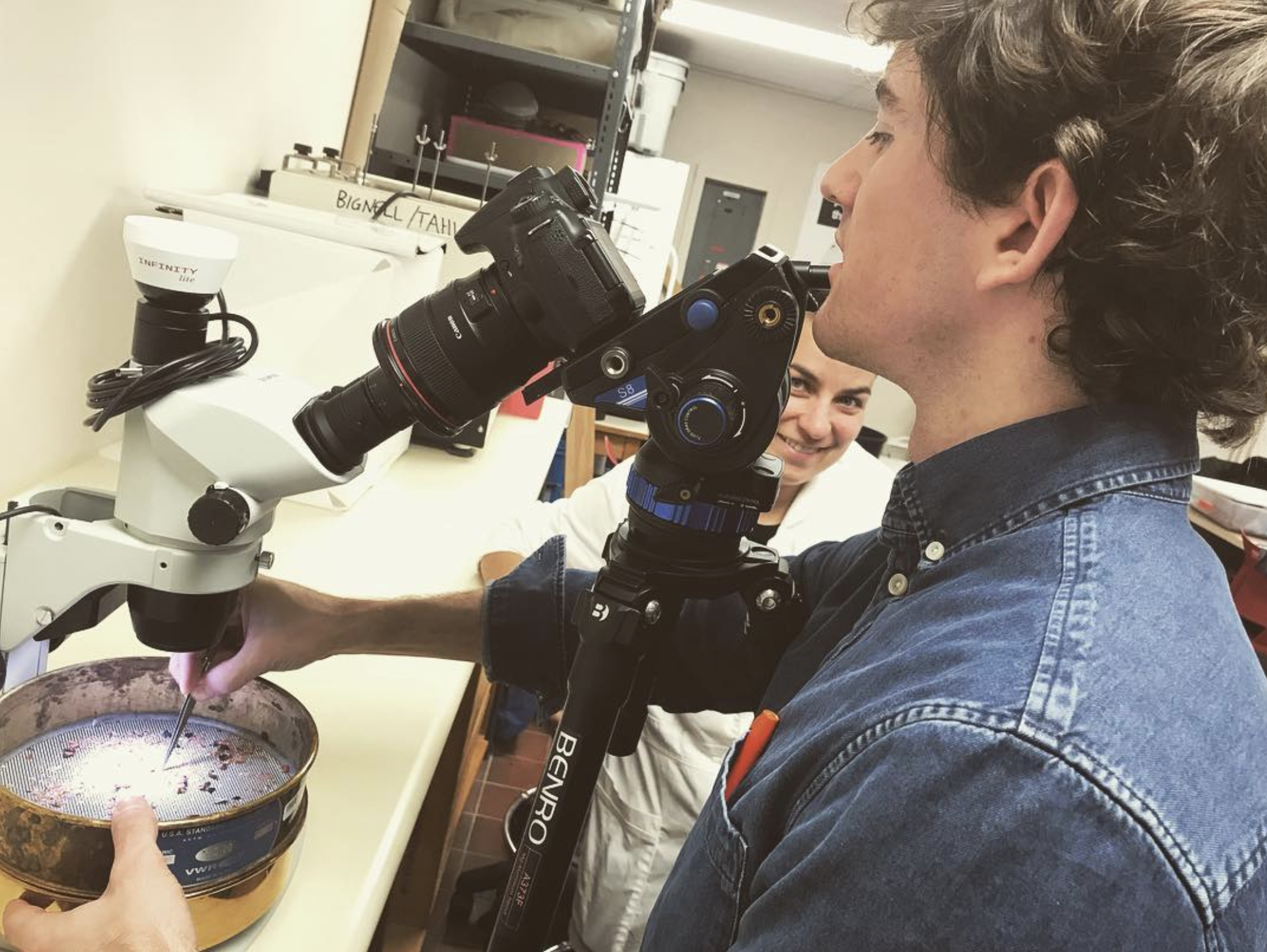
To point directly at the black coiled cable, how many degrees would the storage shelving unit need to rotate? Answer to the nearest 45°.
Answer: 0° — it already faces it

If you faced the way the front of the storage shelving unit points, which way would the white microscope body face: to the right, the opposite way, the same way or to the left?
to the left

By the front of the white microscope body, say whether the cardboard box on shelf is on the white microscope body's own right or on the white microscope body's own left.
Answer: on the white microscope body's own left

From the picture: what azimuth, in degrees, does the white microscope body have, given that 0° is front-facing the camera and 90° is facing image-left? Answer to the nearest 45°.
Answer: approximately 270°

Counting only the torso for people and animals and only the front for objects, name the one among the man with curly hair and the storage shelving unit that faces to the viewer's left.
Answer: the man with curly hair

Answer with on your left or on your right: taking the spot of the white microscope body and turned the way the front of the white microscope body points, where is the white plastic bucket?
on your left

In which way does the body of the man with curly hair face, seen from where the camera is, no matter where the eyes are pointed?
to the viewer's left

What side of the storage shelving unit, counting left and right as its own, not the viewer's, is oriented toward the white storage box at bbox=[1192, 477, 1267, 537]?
left

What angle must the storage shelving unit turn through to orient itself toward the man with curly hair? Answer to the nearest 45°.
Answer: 0° — it already faces them

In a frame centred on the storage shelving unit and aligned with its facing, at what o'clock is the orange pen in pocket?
The orange pen in pocket is roughly at 12 o'clock from the storage shelving unit.
